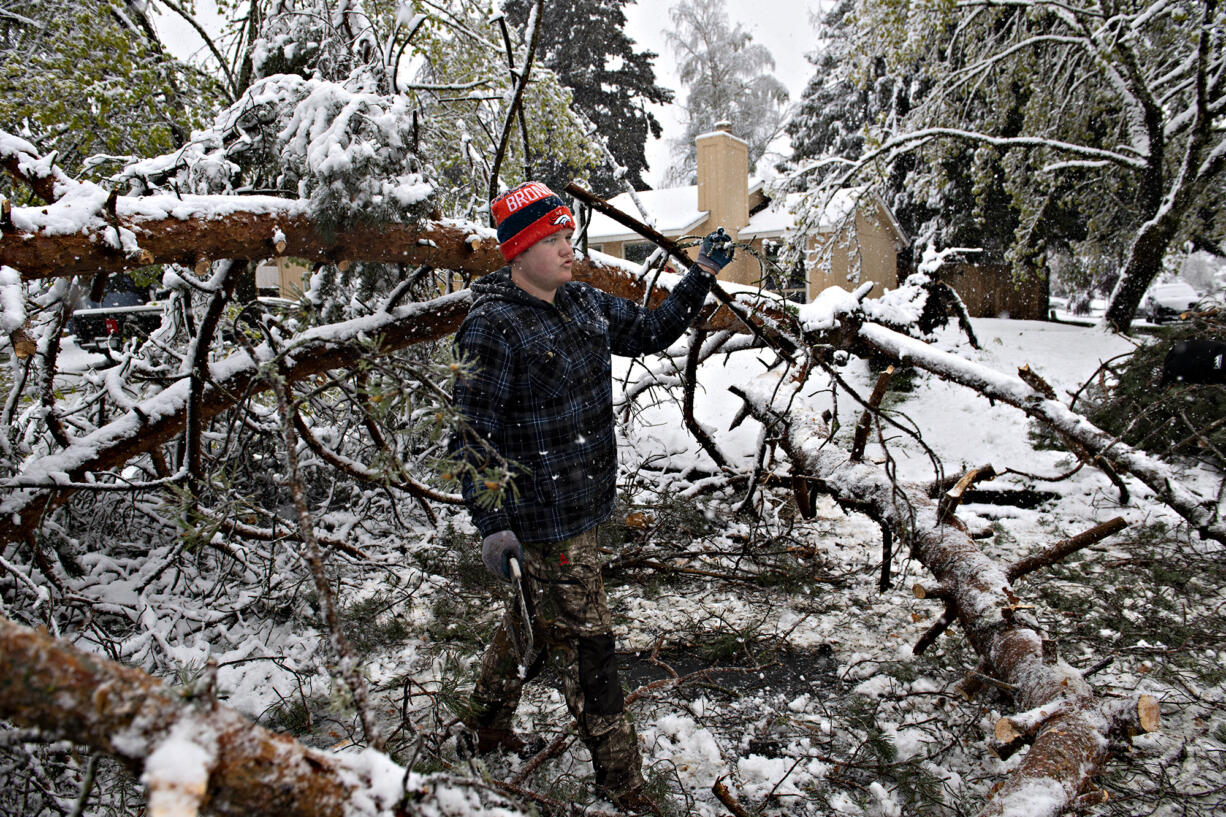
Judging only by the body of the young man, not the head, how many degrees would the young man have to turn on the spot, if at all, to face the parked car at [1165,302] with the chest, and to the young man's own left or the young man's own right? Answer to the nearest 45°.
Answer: approximately 90° to the young man's own left

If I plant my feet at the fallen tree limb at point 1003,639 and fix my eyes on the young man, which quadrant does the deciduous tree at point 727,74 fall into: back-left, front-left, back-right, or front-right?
back-right

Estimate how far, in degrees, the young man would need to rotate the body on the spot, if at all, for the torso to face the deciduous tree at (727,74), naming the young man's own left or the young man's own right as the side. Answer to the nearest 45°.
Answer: approximately 135° to the young man's own left

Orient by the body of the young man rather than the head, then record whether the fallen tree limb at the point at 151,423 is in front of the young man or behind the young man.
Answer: behind

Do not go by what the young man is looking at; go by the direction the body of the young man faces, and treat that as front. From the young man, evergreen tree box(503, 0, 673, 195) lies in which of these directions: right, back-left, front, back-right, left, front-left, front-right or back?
back-left

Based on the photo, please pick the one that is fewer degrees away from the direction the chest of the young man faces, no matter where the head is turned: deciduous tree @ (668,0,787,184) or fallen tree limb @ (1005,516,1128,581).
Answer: the fallen tree limb

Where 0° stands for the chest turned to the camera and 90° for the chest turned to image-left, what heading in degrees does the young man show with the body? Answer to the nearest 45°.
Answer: approximately 315°

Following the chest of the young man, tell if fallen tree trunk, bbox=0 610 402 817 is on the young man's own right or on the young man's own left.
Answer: on the young man's own right

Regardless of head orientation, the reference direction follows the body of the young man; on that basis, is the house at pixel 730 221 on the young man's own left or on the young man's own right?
on the young man's own left
